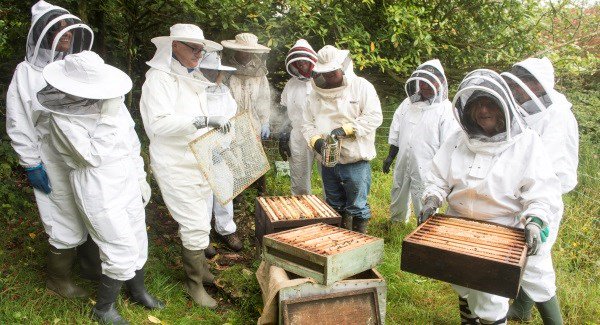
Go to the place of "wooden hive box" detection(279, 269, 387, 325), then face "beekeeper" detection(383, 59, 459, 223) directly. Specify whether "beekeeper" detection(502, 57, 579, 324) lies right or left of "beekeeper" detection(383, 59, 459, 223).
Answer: right

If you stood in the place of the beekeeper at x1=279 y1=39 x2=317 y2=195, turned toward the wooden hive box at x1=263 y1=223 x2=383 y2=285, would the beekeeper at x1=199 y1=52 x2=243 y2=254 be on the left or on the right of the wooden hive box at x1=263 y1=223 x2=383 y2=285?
right

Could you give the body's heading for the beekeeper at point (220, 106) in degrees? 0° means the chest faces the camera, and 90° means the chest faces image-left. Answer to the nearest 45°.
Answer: approximately 315°

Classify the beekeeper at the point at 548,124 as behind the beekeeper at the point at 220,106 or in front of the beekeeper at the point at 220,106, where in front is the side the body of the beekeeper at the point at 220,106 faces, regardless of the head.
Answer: in front

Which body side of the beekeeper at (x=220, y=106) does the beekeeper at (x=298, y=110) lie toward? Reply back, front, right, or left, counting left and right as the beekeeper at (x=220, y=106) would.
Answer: left

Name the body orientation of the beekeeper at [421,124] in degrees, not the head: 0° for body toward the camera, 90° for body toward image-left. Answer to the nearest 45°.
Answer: approximately 45°

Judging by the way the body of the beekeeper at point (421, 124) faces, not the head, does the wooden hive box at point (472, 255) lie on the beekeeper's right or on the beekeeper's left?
on the beekeeper's left

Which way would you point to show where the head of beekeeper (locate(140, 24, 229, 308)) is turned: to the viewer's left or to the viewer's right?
to the viewer's right

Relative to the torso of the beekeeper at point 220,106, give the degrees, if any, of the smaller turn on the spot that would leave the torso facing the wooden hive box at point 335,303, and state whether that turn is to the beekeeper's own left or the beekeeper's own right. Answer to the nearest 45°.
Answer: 0° — they already face it

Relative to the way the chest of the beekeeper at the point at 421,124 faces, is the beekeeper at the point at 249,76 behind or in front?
in front
